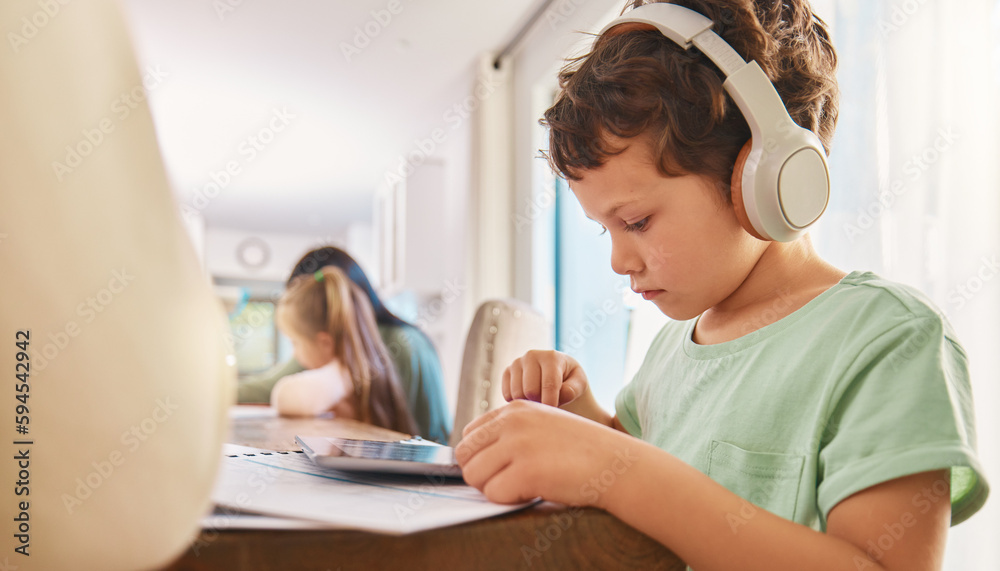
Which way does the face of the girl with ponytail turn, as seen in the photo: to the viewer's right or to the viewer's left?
to the viewer's left

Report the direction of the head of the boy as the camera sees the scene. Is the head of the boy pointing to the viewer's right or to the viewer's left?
to the viewer's left

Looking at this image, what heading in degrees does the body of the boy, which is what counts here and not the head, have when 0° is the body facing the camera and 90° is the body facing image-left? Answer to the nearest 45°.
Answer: approximately 45°

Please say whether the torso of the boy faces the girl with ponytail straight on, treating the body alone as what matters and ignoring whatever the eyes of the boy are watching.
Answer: no
